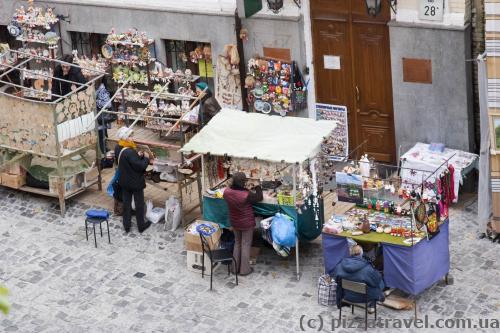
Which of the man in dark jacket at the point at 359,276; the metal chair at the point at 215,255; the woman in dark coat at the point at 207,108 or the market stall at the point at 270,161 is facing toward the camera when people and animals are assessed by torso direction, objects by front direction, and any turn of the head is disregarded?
the market stall

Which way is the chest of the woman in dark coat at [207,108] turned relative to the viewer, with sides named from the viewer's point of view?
facing to the left of the viewer

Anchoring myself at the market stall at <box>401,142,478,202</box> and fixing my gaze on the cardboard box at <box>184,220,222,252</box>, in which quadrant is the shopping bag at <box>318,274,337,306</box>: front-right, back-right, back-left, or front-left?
front-left

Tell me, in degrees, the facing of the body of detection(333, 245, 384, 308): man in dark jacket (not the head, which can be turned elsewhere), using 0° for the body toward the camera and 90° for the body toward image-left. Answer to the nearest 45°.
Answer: approximately 225°

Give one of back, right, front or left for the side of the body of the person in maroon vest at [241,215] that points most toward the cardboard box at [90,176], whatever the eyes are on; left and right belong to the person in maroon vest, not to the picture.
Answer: left

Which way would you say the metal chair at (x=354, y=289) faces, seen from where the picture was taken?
facing away from the viewer and to the right of the viewer

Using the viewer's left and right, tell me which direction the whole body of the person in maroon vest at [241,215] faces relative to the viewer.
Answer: facing away from the viewer and to the right of the viewer

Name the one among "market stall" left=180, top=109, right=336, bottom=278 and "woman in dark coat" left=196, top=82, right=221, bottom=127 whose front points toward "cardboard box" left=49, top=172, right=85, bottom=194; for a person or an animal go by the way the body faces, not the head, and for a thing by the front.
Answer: the woman in dark coat
